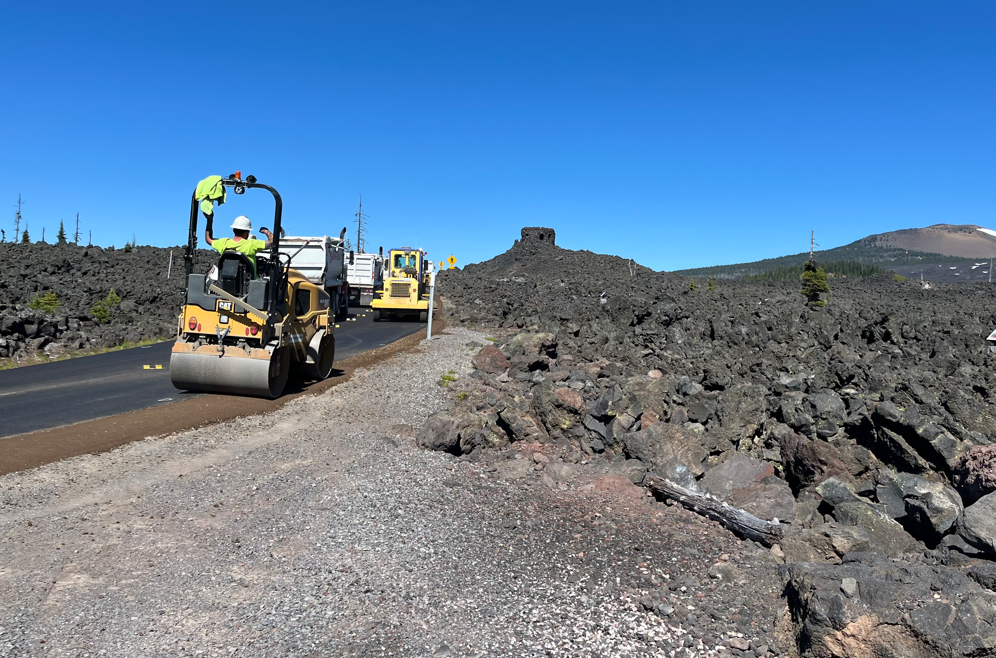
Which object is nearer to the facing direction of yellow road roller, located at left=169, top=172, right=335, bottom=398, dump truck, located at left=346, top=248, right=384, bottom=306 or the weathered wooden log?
the dump truck

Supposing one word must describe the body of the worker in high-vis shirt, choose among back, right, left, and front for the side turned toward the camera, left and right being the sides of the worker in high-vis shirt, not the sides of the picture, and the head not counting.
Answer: back

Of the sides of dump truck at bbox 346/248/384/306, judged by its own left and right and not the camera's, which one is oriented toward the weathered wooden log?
back

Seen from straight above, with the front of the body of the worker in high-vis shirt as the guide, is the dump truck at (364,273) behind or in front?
in front

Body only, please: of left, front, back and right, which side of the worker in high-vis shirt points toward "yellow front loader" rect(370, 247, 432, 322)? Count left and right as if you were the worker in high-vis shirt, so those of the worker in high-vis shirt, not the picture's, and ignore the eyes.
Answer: front

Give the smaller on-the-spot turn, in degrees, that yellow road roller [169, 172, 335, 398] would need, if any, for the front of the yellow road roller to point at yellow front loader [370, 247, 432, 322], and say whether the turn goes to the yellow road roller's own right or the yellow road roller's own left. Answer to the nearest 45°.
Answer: approximately 45° to the yellow road roller's own left

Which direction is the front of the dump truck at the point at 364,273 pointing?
away from the camera

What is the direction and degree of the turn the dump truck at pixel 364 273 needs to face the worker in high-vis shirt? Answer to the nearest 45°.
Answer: approximately 180°

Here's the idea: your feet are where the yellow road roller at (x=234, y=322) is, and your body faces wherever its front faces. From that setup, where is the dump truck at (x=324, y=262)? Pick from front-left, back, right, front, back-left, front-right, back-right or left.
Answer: front-left

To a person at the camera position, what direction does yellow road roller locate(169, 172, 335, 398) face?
facing away from the viewer and to the right of the viewer

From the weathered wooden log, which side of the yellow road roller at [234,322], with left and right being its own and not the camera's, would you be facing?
right

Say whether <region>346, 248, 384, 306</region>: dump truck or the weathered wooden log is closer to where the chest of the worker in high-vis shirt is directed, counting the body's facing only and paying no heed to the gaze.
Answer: the dump truck

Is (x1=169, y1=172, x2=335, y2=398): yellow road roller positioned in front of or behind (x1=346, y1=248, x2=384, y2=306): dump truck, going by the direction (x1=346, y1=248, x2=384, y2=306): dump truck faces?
behind

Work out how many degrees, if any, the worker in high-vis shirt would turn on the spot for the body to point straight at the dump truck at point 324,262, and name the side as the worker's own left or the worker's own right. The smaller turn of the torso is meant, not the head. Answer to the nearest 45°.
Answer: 0° — they already face it

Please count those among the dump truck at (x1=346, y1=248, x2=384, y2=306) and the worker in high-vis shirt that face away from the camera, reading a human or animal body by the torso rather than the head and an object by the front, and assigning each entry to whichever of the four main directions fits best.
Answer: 2
